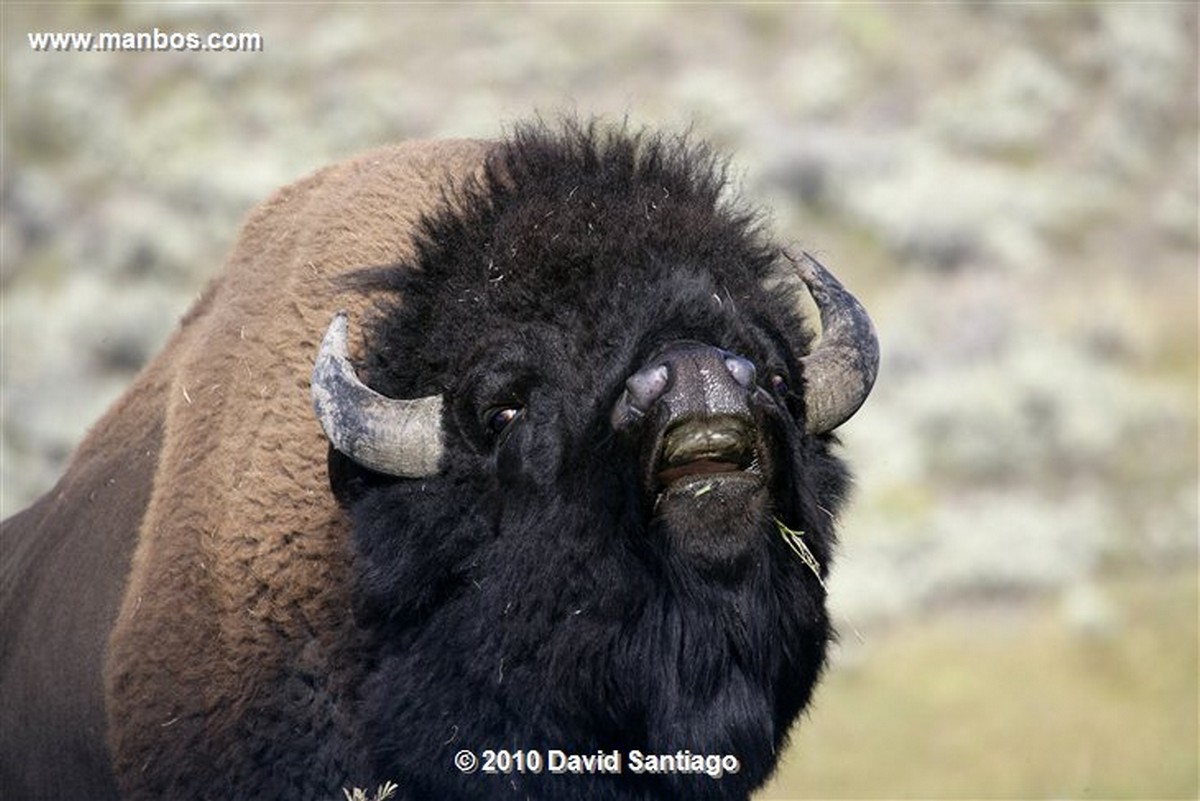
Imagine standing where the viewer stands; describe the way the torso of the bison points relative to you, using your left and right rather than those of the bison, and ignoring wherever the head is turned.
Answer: facing the viewer and to the right of the viewer
